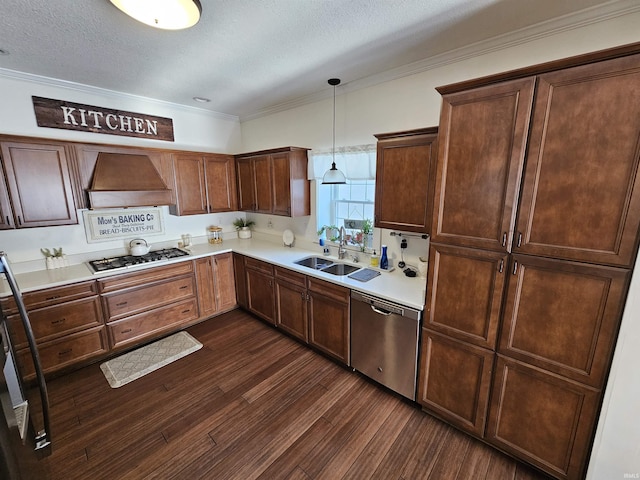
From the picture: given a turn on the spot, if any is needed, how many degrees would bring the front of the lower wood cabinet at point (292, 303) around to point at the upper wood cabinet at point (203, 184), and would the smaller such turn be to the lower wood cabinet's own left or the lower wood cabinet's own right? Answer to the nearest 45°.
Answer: approximately 90° to the lower wood cabinet's own right

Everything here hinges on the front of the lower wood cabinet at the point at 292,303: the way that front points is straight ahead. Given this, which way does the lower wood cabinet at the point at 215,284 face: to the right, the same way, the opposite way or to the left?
to the left

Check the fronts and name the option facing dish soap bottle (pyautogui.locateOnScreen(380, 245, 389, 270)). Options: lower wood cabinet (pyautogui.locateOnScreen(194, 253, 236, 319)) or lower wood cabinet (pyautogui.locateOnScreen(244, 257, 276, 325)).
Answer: lower wood cabinet (pyautogui.locateOnScreen(194, 253, 236, 319))

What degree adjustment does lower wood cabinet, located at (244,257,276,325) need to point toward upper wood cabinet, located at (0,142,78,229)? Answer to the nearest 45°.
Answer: approximately 45° to its right

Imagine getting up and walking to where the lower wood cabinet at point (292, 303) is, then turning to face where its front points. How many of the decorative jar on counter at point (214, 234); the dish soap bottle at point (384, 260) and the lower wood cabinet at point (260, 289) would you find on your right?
2

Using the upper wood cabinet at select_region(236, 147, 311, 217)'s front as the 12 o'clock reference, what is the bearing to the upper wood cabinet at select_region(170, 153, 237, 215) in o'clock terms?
the upper wood cabinet at select_region(170, 153, 237, 215) is roughly at 2 o'clock from the upper wood cabinet at select_region(236, 147, 311, 217).

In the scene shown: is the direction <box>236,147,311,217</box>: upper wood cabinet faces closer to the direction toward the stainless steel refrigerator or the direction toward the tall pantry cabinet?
the stainless steel refrigerator

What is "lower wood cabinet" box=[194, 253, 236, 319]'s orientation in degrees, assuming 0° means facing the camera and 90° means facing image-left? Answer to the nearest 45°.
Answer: approximately 315°
